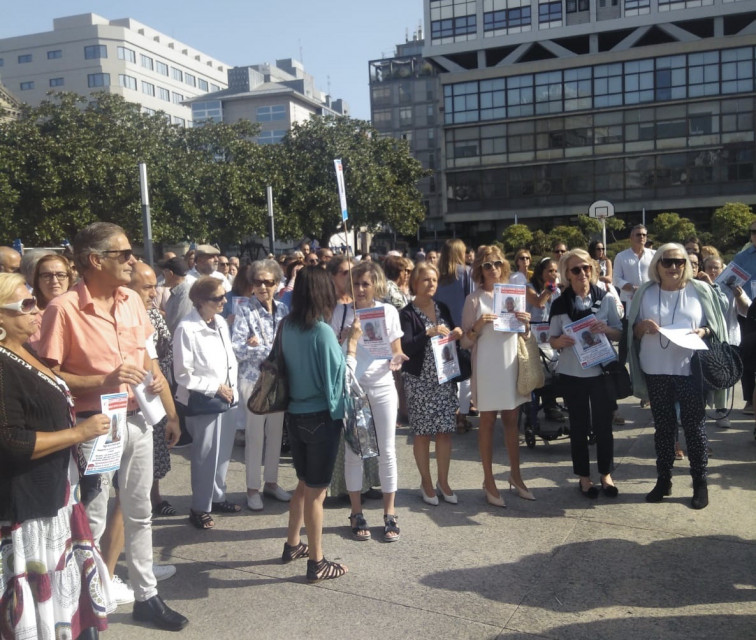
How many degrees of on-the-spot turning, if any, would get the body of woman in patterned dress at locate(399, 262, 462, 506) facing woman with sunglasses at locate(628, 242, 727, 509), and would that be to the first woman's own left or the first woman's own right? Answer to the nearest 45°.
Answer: approximately 45° to the first woman's own left

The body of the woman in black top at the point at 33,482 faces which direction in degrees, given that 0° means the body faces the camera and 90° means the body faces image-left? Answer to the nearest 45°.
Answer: approximately 270°

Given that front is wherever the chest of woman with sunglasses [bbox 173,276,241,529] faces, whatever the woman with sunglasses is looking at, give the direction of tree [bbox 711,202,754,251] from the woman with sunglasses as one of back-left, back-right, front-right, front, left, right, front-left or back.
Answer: left

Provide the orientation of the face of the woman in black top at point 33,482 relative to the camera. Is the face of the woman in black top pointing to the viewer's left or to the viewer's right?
to the viewer's right

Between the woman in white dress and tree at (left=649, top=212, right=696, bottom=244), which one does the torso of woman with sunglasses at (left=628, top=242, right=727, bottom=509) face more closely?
the woman in white dress

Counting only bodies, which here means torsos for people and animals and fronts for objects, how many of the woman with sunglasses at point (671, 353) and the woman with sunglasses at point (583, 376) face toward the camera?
2

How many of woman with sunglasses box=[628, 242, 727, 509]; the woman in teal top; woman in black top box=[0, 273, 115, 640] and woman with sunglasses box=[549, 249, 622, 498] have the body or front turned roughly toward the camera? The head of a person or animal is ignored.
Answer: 2

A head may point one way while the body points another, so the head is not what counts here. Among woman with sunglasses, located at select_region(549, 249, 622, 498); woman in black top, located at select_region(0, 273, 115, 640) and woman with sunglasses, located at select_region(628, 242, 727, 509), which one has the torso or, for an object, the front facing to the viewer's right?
the woman in black top

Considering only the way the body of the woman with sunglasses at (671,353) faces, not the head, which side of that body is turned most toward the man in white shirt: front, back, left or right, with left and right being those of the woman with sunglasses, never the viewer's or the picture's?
back

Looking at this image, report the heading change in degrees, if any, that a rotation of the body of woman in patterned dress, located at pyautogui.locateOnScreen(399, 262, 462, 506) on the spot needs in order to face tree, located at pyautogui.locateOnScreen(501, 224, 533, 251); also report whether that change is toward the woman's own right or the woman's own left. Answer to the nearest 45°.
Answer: approximately 135° to the woman's own left
